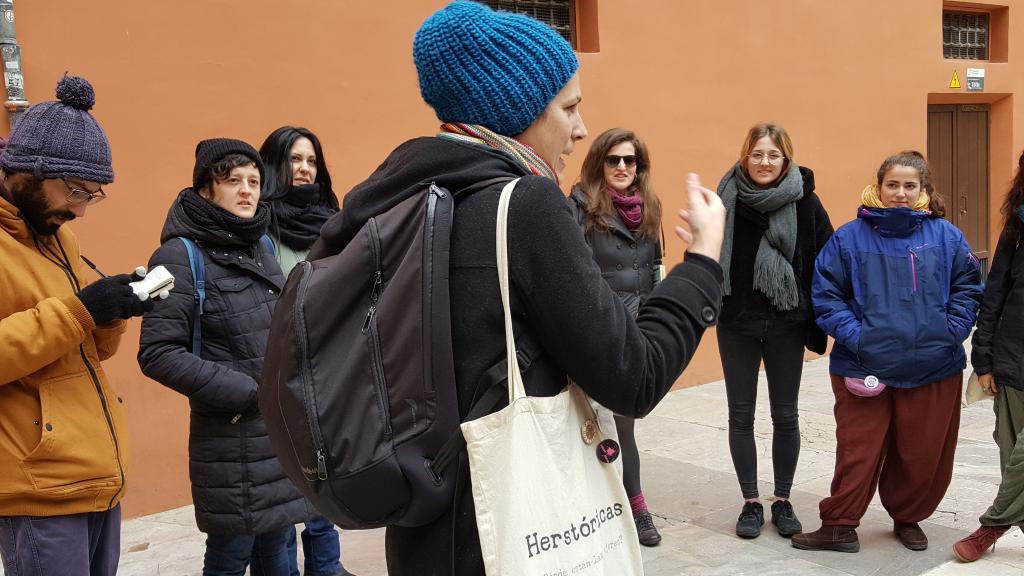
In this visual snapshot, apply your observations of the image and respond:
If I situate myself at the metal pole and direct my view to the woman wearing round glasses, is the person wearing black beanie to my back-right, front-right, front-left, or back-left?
front-right

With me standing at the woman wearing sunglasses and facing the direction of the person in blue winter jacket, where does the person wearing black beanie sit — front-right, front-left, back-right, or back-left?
back-right

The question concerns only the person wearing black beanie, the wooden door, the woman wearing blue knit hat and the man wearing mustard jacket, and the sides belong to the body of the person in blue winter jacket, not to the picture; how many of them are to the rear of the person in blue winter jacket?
1

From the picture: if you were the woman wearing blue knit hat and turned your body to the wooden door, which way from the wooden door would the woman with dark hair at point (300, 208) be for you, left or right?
left

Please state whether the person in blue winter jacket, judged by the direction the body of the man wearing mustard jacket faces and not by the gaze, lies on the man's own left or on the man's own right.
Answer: on the man's own left

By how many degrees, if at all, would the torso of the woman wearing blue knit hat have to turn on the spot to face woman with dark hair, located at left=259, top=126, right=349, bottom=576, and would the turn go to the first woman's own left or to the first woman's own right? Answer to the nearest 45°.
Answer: approximately 45° to the first woman's own left

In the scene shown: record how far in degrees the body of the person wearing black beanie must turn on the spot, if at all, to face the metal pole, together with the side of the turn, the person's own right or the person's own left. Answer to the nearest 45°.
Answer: approximately 180°

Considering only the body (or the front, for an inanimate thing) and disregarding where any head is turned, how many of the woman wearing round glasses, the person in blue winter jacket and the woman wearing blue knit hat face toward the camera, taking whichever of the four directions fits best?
2

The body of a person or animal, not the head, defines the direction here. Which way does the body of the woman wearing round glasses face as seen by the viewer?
toward the camera

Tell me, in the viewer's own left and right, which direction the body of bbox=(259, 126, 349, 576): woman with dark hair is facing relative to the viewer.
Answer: facing the viewer and to the right of the viewer

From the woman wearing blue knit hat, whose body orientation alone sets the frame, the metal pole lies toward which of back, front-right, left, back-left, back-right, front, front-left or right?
left

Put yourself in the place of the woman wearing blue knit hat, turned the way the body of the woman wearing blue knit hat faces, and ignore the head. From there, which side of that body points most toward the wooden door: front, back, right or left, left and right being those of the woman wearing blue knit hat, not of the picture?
front
